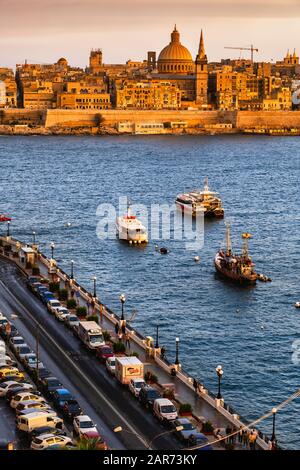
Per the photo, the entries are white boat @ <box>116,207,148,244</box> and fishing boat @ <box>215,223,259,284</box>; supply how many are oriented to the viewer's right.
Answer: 0

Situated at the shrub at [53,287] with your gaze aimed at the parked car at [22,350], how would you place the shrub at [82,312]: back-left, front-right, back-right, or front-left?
front-left

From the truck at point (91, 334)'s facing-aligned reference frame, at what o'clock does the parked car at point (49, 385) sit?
The parked car is roughly at 2 o'clock from the truck.

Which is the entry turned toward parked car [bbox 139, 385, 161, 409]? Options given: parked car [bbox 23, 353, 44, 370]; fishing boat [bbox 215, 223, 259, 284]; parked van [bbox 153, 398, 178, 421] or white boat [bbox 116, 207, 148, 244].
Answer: parked car [bbox 23, 353, 44, 370]

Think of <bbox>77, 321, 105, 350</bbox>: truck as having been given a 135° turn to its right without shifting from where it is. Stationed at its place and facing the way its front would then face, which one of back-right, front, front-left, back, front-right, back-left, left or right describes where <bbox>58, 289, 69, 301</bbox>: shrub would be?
right

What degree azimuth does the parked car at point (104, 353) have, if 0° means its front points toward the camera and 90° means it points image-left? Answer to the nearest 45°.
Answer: approximately 315°

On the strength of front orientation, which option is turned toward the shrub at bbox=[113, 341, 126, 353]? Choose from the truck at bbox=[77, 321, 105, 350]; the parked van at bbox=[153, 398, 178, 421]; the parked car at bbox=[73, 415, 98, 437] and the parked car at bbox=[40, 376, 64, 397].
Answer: the truck

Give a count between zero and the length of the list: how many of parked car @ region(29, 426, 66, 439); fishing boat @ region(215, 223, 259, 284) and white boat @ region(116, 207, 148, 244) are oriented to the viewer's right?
1

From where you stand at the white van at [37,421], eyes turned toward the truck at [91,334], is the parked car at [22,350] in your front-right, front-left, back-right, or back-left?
front-left

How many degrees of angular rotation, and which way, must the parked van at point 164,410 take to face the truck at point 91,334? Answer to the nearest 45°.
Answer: approximately 135° to its left

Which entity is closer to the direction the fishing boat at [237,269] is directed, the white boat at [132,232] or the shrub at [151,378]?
the white boat

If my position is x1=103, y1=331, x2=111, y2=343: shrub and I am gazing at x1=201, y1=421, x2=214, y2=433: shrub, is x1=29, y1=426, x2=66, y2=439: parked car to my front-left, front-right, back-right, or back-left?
front-right

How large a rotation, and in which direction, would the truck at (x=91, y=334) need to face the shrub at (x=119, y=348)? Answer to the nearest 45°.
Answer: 0° — it already faces it

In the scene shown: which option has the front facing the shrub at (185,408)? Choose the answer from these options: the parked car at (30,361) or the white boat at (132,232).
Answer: the parked car
